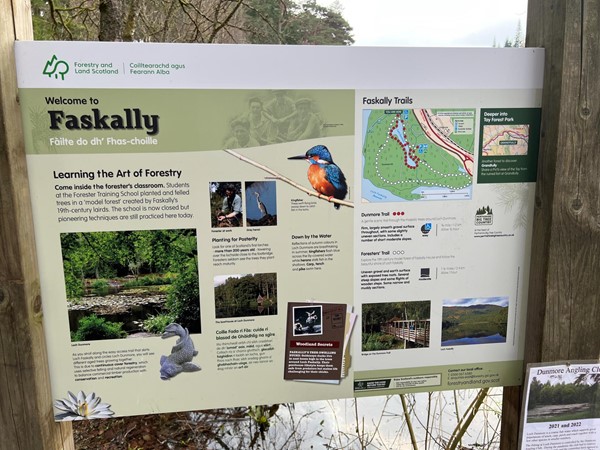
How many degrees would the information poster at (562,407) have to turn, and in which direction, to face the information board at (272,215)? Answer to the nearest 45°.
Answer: approximately 45° to its right

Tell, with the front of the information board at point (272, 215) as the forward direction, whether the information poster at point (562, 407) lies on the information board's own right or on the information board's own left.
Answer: on the information board's own left

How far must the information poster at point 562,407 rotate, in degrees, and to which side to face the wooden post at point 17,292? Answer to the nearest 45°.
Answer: approximately 45° to its right

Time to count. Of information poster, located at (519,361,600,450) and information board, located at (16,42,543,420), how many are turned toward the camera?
2

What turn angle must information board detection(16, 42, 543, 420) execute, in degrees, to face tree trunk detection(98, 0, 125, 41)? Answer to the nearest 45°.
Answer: approximately 135° to its right

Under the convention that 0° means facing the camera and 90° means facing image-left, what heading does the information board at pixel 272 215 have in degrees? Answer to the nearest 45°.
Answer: approximately 0°
